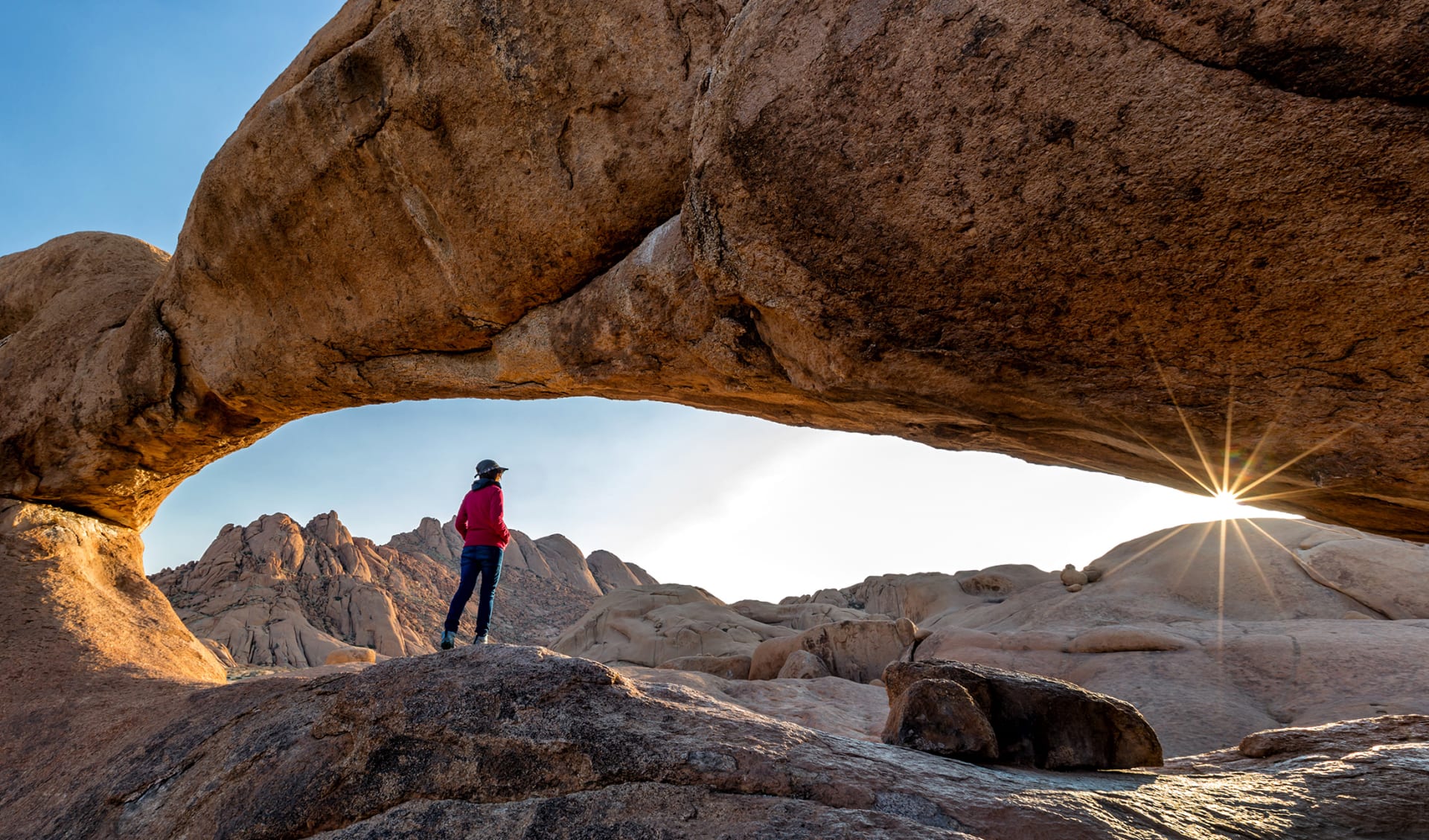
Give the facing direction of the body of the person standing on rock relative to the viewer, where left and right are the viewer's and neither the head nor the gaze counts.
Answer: facing away from the viewer and to the right of the viewer

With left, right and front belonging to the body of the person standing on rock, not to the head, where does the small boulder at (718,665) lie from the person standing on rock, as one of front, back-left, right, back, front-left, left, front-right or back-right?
front

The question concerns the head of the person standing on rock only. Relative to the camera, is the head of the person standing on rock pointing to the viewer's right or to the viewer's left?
to the viewer's right

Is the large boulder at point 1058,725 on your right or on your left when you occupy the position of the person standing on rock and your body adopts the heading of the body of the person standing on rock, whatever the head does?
on your right

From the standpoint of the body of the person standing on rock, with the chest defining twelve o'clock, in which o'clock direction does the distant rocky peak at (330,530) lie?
The distant rocky peak is roughly at 10 o'clock from the person standing on rock.

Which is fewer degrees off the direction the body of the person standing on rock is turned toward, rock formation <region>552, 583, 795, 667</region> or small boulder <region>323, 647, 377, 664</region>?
the rock formation

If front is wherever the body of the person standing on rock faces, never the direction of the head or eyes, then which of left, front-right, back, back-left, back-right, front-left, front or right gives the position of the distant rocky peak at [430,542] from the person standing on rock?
front-left

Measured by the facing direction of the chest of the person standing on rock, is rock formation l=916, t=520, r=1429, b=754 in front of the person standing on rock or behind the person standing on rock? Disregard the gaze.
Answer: in front

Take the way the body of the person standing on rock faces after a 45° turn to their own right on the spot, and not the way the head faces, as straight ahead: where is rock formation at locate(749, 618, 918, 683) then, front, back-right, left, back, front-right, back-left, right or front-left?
front-left

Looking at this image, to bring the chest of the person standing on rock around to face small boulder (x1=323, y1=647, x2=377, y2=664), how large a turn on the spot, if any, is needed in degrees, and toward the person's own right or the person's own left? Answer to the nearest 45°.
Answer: approximately 45° to the person's own left

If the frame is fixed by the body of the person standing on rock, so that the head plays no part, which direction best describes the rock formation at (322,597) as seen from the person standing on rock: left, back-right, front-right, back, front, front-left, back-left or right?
front-left

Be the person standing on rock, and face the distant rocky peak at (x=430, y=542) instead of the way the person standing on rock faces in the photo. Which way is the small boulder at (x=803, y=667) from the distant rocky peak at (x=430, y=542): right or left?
right

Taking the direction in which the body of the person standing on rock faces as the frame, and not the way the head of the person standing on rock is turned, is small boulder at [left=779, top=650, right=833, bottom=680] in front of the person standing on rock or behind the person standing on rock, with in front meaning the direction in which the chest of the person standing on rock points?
in front

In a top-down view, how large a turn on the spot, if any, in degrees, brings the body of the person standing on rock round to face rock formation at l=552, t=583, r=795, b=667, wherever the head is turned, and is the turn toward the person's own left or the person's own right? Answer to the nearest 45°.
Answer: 0° — they already face it
